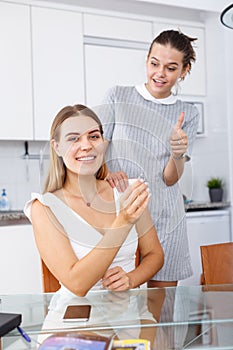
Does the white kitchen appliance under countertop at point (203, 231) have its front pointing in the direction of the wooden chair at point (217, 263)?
yes

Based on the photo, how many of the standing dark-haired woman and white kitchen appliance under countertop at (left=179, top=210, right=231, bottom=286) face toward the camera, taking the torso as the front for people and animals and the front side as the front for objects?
2

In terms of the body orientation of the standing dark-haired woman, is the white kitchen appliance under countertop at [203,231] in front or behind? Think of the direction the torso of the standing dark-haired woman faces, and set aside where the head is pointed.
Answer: behind

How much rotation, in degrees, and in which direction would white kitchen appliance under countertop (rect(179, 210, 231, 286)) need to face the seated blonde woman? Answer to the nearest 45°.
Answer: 0° — it already faces them

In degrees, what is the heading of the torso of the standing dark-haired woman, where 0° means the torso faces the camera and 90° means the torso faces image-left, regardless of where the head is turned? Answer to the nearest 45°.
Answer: approximately 0°
